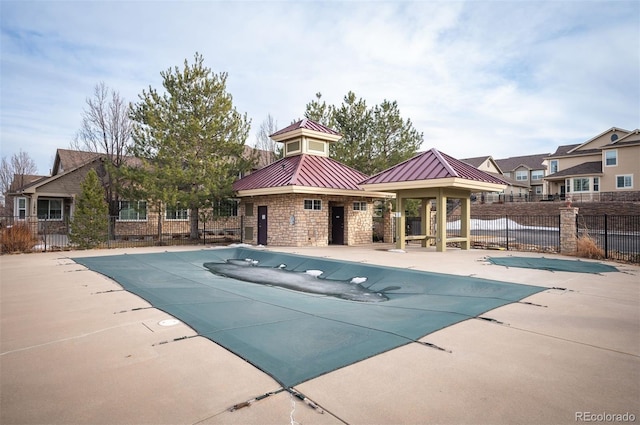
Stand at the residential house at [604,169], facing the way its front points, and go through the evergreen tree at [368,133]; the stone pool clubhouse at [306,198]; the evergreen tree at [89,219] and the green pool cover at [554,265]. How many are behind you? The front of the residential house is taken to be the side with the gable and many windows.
0

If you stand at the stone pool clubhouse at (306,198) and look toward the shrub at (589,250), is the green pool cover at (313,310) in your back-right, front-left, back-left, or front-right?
front-right

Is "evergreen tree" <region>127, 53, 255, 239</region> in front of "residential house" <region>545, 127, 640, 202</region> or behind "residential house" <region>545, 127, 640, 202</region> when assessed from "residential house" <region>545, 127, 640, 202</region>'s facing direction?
in front

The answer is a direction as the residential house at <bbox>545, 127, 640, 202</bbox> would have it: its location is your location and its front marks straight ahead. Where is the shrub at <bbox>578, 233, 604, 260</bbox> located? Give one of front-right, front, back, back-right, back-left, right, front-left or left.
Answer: front

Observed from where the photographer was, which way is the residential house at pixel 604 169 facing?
facing the viewer

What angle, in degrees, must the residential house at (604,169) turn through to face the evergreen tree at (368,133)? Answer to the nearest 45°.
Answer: approximately 45° to its right

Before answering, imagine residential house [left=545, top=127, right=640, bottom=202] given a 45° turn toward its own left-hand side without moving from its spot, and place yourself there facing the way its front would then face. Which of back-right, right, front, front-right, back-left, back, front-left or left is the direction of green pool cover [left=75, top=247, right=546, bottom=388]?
front-right

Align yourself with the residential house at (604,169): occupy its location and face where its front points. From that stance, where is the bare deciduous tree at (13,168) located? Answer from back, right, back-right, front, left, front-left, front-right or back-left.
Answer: front-right

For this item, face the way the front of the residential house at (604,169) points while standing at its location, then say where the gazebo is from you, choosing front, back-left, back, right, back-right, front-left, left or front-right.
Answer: front

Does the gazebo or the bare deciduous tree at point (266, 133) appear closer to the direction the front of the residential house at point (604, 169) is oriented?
the gazebo

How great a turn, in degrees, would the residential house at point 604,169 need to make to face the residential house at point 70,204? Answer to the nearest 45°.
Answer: approximately 45° to its right

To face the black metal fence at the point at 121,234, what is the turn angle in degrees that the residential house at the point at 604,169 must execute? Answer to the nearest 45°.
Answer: approximately 45° to its right

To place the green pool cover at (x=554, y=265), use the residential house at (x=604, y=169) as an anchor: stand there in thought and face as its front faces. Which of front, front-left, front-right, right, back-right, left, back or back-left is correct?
front

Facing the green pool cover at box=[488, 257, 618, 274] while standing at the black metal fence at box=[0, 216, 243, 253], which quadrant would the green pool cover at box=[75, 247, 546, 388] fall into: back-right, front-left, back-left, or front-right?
front-right

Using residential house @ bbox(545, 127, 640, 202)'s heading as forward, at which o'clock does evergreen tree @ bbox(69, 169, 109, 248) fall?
The evergreen tree is roughly at 1 o'clock from the residential house.

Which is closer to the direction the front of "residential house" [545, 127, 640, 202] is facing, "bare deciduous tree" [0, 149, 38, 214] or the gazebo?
the gazebo
